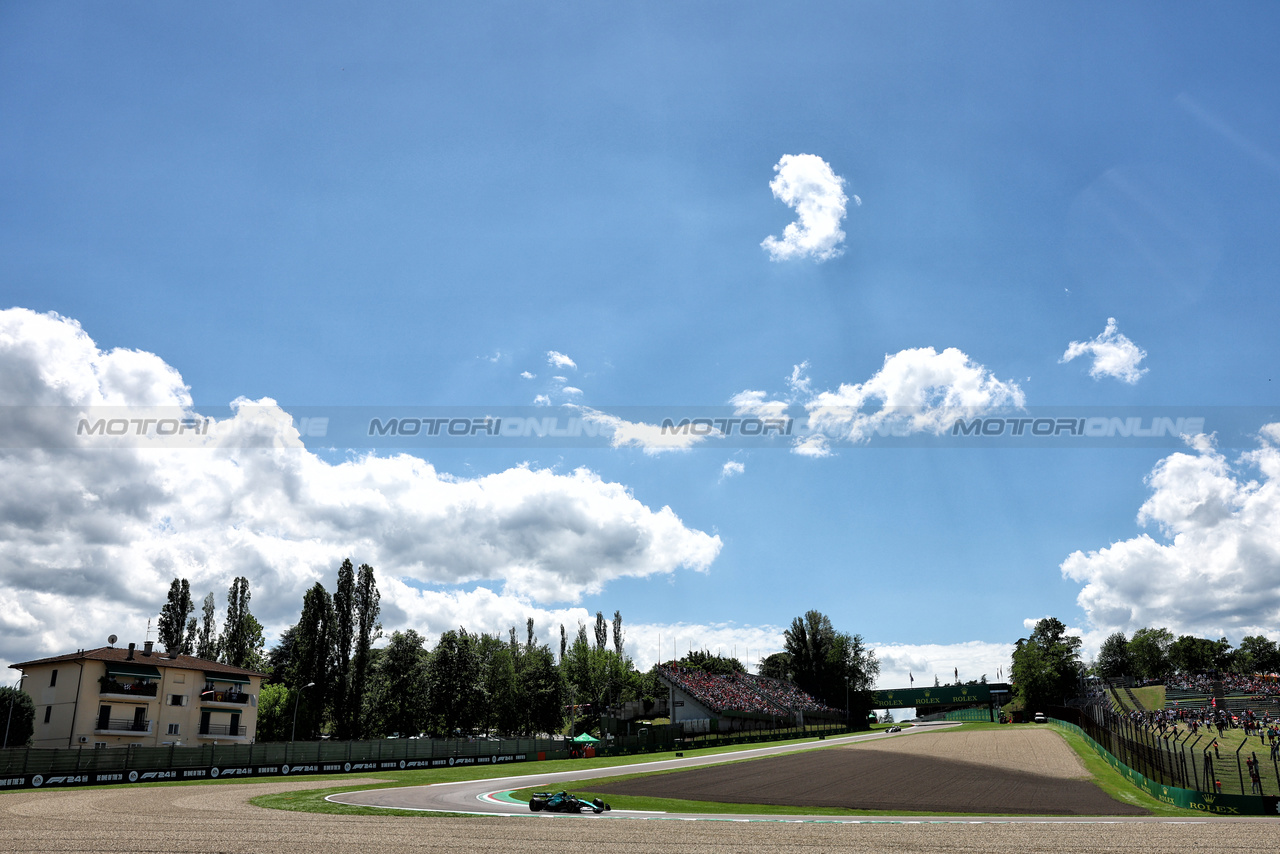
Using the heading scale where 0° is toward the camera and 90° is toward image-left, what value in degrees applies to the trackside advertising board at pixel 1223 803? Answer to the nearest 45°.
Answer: approximately 45°
